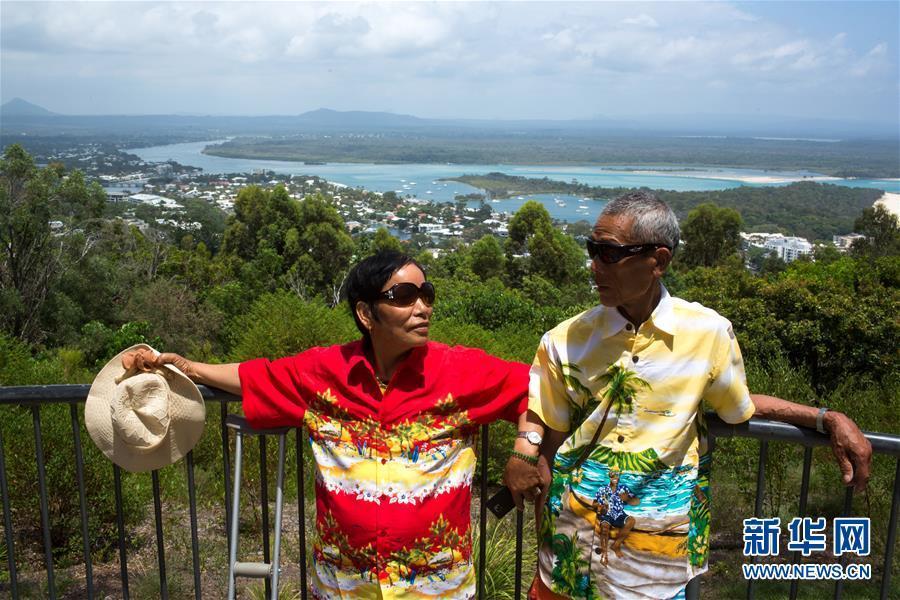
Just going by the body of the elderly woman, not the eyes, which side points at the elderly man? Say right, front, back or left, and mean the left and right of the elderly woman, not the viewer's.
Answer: left

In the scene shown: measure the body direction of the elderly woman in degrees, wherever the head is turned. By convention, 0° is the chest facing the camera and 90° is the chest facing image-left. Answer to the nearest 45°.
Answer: approximately 0°

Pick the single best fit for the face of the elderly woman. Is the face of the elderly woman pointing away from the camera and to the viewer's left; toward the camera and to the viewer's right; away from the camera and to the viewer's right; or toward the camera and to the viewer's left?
toward the camera and to the viewer's right
